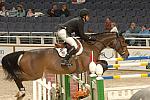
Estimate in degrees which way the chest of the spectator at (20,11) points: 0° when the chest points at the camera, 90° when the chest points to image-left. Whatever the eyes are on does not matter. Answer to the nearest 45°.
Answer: approximately 0°

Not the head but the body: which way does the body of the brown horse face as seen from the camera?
to the viewer's right

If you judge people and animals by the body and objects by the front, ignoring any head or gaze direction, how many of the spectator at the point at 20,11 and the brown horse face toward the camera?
1

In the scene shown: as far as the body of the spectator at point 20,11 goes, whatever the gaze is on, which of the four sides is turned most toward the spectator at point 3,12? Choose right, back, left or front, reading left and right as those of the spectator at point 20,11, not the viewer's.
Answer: right

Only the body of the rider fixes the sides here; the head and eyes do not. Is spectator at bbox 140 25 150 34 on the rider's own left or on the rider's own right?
on the rider's own left

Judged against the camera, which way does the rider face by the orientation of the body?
to the viewer's right

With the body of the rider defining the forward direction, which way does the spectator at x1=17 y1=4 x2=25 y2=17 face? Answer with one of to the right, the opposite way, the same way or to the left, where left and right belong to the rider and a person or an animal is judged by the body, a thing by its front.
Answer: to the right

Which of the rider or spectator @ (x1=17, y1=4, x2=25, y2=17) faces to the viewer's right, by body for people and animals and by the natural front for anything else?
the rider
